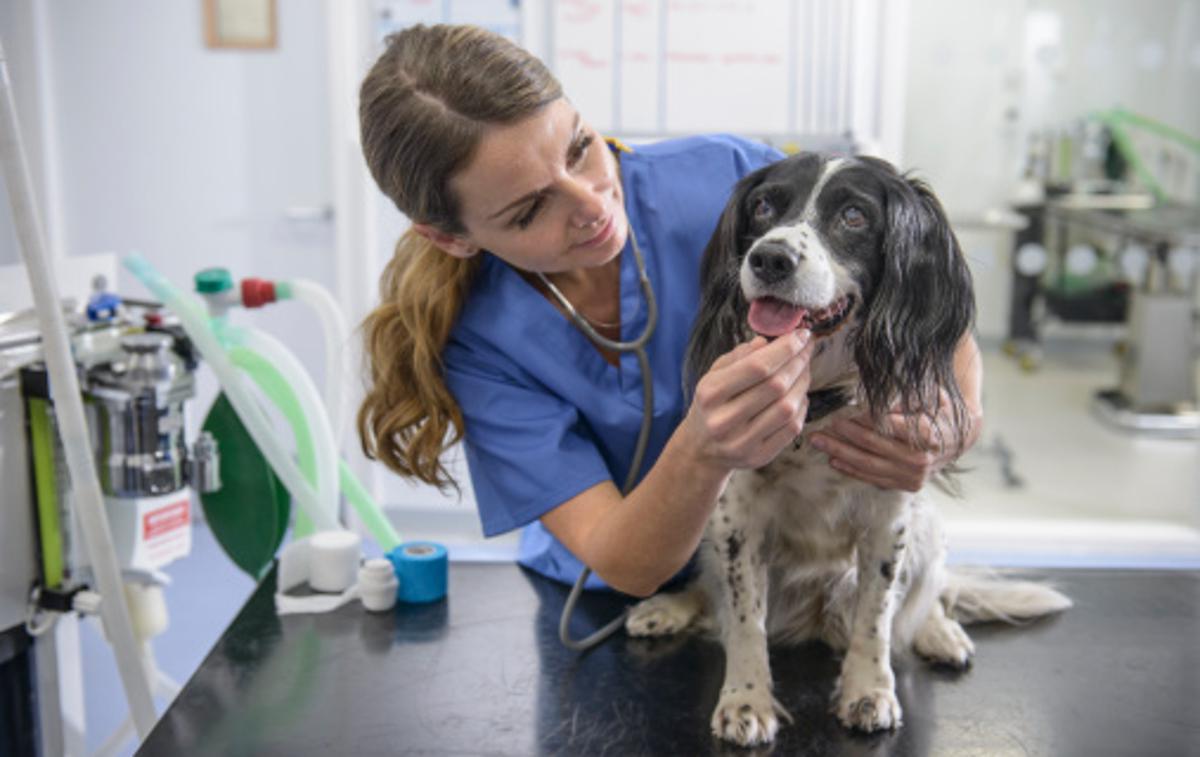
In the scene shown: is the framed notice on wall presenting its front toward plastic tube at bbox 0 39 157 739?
yes

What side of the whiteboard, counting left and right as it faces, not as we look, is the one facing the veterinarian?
front

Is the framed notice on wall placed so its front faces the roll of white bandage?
yes

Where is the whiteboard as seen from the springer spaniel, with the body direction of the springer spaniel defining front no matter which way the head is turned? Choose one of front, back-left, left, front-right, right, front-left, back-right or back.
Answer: back

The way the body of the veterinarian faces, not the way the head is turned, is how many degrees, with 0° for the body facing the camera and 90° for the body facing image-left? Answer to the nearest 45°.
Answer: approximately 315°

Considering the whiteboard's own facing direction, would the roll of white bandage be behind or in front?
in front

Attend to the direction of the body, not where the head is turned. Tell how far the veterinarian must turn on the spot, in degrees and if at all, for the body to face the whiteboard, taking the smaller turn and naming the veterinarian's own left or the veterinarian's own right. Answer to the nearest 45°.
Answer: approximately 135° to the veterinarian's own left

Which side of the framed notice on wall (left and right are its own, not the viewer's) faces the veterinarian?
front
